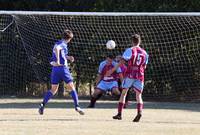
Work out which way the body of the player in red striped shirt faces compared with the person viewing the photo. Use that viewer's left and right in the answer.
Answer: facing away from the viewer and to the left of the viewer

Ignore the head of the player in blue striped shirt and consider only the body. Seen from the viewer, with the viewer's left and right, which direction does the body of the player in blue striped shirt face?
facing away from the viewer and to the right of the viewer

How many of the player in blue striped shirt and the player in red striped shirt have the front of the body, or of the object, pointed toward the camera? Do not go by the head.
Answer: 0

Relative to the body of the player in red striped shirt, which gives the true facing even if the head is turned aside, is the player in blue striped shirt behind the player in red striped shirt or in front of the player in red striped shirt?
in front

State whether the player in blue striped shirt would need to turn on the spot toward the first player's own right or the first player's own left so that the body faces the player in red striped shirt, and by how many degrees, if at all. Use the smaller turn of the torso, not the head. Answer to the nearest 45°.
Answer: approximately 90° to the first player's own right
